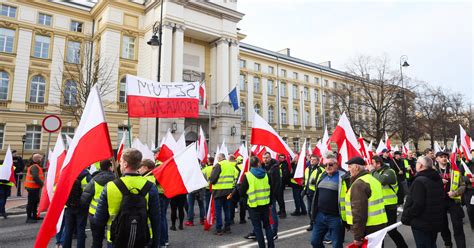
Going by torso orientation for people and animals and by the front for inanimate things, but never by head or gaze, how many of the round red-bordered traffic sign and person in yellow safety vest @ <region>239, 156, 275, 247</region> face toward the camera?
1

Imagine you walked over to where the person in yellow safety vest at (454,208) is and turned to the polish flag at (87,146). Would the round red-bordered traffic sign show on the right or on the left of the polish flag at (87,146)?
right

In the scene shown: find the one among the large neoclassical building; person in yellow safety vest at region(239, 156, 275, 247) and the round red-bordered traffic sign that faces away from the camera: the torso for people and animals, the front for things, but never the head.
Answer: the person in yellow safety vest

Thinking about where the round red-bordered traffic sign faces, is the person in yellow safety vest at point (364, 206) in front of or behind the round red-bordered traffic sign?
in front

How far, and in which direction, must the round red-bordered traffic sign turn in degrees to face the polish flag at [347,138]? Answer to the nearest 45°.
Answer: approximately 45° to its left

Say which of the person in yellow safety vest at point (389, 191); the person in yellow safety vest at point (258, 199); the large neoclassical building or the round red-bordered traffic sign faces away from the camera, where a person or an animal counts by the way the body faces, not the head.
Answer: the person in yellow safety vest at point (258, 199)

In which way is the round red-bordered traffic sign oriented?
toward the camera

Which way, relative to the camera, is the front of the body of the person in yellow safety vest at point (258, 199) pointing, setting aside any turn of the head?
away from the camera

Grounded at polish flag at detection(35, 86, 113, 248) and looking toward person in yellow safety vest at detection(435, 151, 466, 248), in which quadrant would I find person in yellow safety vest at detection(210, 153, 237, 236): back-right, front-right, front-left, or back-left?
front-left

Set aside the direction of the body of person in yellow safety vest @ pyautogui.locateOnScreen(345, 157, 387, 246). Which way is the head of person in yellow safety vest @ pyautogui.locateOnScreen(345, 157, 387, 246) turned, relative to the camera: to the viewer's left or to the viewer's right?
to the viewer's left

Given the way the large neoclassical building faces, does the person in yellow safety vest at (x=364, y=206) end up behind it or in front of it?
in front
